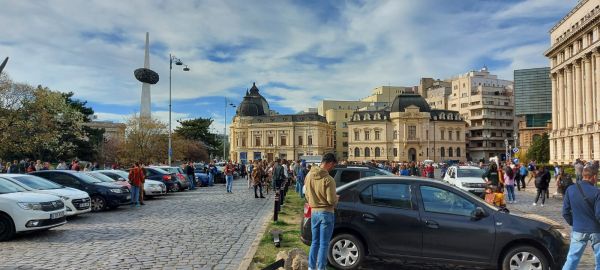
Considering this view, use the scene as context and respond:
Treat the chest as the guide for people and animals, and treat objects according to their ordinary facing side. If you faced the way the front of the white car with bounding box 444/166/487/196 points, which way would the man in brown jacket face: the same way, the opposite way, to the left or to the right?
to the left

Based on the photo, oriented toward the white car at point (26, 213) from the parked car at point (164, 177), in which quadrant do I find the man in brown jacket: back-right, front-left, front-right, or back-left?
front-left

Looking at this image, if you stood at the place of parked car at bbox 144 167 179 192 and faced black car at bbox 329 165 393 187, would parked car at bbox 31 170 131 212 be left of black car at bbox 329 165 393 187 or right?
right

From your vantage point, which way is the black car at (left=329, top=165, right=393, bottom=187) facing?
to the viewer's right

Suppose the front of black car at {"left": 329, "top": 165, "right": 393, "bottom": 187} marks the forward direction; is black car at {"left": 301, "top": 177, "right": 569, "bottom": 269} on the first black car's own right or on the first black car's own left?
on the first black car's own right

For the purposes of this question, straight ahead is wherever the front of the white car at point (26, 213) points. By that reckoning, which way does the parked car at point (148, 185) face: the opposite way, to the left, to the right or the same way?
the same way

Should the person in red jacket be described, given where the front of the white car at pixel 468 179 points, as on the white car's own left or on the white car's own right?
on the white car's own right

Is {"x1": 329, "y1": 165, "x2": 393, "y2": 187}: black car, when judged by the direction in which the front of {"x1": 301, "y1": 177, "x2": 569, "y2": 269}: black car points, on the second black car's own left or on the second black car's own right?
on the second black car's own left

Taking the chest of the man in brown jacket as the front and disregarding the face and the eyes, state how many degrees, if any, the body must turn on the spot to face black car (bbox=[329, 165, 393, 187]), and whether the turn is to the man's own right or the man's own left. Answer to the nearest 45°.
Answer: approximately 45° to the man's own left

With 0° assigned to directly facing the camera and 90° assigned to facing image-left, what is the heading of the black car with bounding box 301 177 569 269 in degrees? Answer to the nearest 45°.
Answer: approximately 270°
